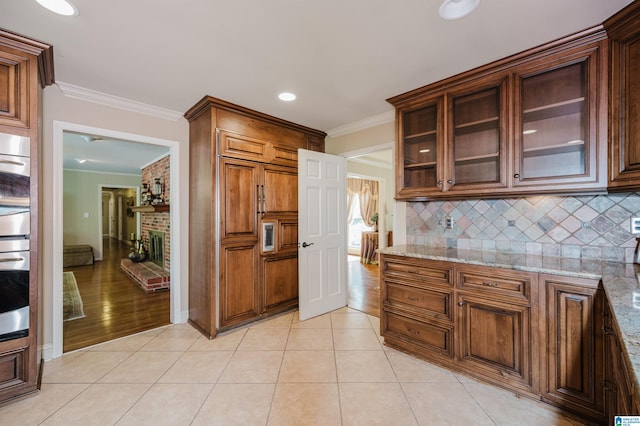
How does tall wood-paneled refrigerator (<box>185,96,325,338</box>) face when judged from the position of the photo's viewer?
facing the viewer and to the right of the viewer

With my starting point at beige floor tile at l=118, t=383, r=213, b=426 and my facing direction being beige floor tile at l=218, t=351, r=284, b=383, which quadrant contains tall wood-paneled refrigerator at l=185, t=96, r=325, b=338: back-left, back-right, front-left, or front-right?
front-left

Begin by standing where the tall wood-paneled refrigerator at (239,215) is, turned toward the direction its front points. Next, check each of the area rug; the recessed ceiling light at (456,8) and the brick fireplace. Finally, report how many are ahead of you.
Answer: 1

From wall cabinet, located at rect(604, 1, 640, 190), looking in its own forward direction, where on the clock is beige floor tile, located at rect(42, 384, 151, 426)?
The beige floor tile is roughly at 12 o'clock from the wall cabinet.

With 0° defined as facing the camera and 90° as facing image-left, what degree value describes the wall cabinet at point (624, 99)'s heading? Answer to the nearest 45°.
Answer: approximately 45°

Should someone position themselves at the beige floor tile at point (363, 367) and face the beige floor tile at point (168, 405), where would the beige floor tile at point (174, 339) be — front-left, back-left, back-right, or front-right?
front-right

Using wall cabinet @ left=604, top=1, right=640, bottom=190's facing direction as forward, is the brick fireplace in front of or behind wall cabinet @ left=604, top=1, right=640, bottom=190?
in front

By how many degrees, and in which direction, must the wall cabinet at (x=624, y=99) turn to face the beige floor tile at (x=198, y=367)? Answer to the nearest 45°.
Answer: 0° — it already faces it

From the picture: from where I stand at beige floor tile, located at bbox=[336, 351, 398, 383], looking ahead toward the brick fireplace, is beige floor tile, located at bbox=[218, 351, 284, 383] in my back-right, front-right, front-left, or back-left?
front-left

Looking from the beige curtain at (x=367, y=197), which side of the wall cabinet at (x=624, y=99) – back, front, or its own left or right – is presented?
right

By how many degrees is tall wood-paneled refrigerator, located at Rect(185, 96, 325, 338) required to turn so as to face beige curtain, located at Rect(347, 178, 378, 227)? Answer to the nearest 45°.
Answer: approximately 90° to its left

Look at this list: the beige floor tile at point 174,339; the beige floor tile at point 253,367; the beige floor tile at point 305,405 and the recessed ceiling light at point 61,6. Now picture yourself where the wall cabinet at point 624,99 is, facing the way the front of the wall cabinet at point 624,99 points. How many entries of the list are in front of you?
4

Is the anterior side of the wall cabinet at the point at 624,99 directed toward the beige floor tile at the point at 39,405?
yes

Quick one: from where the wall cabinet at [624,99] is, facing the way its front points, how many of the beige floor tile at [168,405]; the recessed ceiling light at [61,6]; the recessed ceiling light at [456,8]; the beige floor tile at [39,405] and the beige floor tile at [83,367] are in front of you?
5

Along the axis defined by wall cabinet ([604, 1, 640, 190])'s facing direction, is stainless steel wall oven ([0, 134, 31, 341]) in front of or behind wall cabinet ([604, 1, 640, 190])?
in front

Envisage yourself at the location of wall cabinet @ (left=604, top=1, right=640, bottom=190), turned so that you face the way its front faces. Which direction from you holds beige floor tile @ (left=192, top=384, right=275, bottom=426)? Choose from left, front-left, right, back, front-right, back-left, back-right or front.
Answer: front

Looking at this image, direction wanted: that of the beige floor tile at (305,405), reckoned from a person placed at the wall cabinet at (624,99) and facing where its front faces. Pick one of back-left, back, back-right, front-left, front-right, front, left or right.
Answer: front

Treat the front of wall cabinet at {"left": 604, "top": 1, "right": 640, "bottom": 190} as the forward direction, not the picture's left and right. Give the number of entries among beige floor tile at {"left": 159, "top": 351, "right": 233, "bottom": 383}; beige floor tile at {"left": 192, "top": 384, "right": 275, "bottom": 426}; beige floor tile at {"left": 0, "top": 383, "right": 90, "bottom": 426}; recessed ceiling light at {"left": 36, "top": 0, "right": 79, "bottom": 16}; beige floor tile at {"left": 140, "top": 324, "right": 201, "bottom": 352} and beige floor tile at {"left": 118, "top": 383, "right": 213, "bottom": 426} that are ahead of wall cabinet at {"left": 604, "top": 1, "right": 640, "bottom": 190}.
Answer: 6

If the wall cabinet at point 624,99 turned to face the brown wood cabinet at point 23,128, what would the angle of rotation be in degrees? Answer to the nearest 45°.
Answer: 0° — it already faces it

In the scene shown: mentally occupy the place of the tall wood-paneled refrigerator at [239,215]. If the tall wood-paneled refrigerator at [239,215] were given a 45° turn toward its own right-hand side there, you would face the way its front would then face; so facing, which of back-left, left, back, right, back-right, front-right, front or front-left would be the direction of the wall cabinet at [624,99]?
front-left

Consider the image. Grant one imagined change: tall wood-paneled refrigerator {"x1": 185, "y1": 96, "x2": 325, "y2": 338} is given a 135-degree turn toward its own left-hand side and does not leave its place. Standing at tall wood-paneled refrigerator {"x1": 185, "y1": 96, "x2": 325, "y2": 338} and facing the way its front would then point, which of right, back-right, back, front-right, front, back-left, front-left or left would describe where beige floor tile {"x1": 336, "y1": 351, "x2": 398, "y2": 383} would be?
back-right
